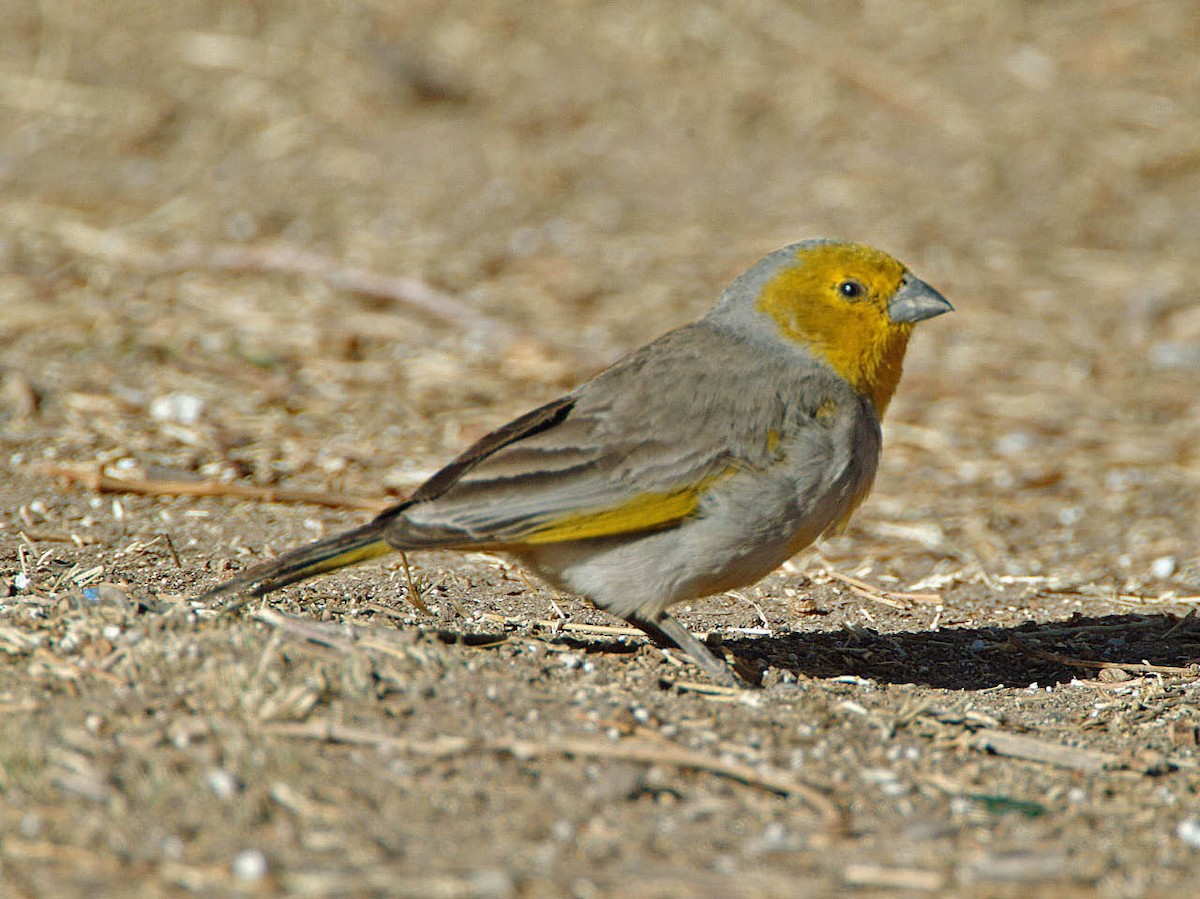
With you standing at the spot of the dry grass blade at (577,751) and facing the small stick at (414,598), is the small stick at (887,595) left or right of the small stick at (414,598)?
right

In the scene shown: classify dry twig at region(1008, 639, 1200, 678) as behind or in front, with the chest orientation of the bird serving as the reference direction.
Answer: in front

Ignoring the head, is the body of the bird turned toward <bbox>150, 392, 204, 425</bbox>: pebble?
no

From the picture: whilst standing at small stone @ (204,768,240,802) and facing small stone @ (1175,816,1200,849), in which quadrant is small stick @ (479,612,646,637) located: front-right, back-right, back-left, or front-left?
front-left

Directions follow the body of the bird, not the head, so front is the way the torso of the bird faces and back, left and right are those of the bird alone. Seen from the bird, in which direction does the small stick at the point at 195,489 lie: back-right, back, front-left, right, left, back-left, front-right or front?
back-left

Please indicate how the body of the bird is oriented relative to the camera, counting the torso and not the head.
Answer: to the viewer's right

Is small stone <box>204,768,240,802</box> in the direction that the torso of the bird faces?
no

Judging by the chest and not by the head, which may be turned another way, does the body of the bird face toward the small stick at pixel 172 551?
no

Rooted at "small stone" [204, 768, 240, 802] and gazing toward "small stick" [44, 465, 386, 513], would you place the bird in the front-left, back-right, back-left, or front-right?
front-right

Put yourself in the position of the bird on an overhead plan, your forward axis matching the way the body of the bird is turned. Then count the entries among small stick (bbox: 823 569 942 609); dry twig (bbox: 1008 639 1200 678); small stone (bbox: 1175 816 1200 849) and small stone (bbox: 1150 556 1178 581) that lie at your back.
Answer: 0

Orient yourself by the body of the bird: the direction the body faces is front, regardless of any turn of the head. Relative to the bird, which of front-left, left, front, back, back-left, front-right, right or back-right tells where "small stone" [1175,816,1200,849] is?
front-right

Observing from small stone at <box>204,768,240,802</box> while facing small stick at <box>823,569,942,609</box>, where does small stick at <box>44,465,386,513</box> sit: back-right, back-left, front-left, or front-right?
front-left
